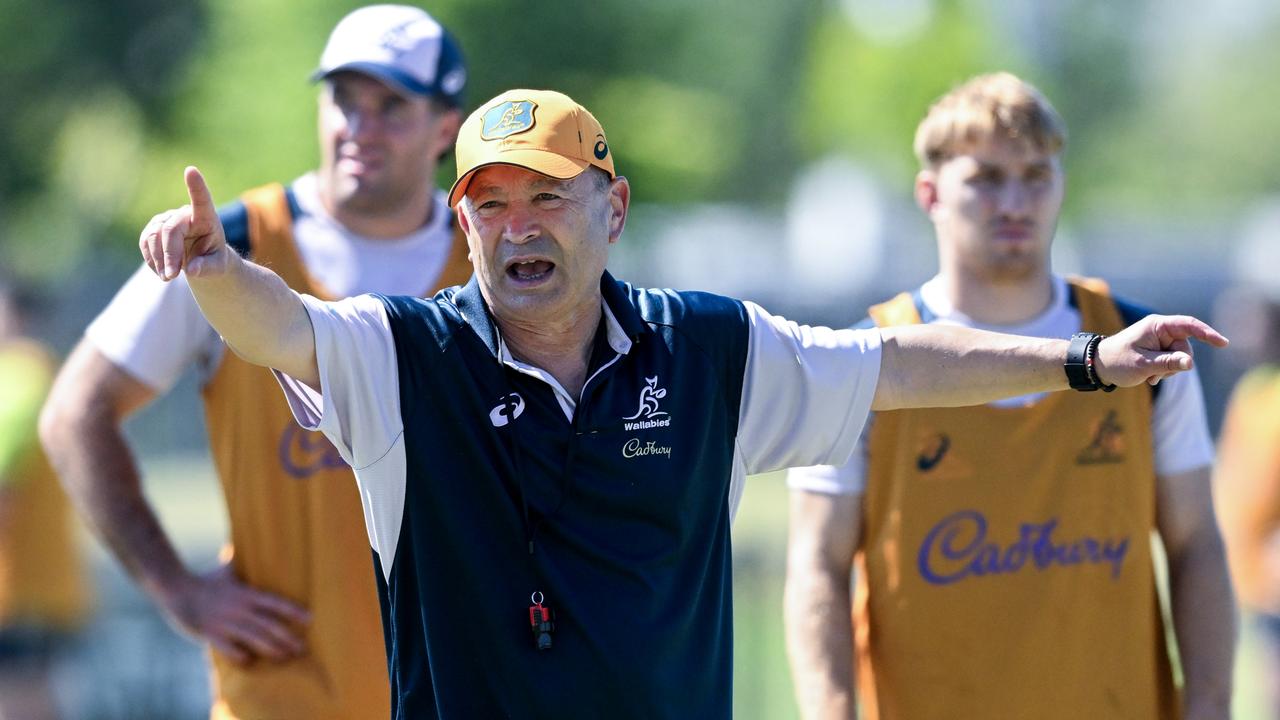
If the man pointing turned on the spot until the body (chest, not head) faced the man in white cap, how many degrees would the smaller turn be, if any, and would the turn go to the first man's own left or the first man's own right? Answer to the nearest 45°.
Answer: approximately 135° to the first man's own right

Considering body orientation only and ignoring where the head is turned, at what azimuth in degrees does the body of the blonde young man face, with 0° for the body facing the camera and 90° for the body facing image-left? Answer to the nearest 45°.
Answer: approximately 0°

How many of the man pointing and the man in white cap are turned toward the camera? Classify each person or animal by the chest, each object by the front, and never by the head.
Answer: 2

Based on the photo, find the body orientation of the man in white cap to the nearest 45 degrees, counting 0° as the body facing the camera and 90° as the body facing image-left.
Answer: approximately 0°
